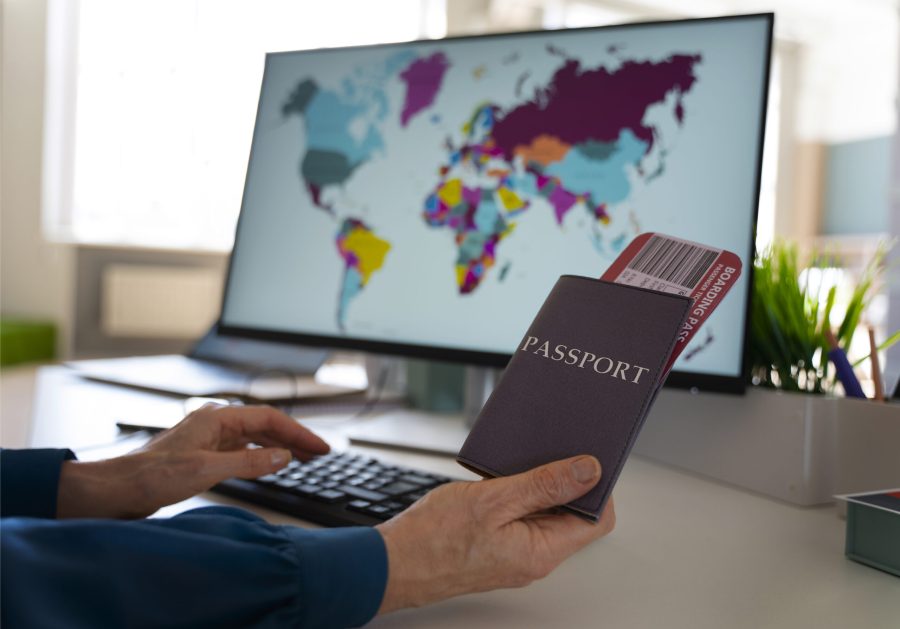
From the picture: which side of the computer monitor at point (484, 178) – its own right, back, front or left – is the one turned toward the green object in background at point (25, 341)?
right

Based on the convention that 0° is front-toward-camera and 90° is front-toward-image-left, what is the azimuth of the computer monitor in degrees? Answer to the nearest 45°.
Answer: approximately 45°
